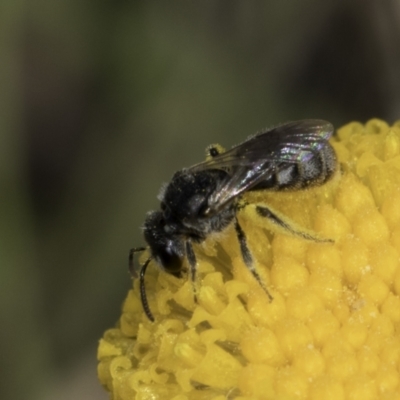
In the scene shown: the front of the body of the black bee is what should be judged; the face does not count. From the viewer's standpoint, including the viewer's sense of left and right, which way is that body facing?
facing to the left of the viewer
